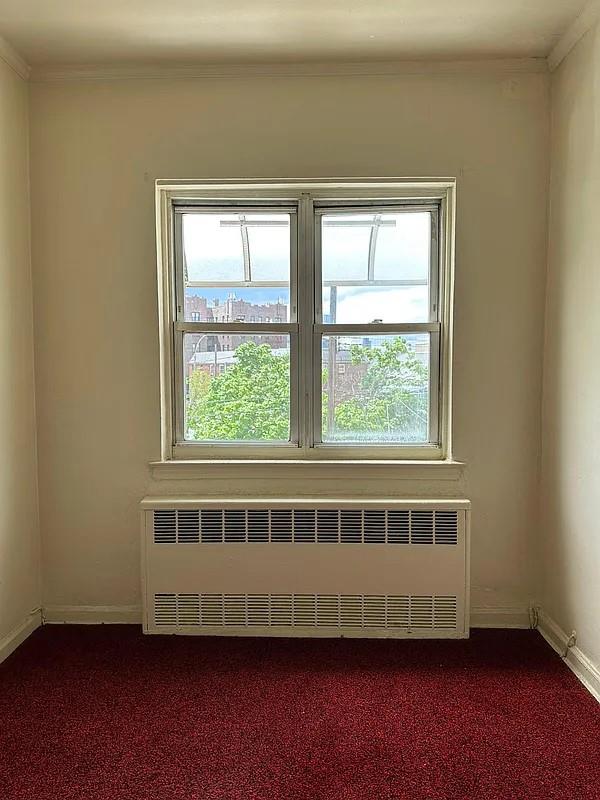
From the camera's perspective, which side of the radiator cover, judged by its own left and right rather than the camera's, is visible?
front

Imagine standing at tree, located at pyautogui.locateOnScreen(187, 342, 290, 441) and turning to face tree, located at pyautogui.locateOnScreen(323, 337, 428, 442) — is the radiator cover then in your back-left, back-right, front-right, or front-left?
front-right
